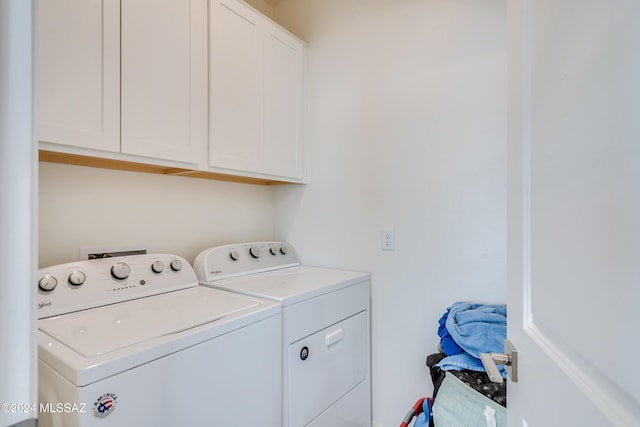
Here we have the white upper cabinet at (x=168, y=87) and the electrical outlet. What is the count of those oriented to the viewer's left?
0

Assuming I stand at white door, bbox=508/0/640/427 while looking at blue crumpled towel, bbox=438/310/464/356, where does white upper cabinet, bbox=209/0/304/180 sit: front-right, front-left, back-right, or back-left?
front-left

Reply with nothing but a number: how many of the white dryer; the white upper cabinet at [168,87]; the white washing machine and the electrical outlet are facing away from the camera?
0

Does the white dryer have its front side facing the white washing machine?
no

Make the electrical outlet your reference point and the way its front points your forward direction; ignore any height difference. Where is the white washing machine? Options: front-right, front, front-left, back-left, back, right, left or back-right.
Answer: front-right

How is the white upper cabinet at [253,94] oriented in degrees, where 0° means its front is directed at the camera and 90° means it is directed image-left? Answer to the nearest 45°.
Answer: approximately 315°

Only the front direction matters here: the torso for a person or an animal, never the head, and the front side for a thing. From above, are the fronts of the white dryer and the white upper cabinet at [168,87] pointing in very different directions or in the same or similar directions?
same or similar directions

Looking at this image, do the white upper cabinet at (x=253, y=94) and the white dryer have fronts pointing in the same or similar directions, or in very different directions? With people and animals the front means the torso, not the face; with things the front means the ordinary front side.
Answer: same or similar directions

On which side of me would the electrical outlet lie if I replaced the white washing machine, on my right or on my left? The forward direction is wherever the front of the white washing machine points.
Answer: on my left

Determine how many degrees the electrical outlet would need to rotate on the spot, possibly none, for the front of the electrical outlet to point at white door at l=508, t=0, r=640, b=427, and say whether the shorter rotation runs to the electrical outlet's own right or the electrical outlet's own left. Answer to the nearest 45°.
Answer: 0° — it already faces it

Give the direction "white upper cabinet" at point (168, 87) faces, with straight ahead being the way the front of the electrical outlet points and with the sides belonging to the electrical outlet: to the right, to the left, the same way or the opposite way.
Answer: to the left

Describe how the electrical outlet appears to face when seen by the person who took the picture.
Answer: facing the viewer

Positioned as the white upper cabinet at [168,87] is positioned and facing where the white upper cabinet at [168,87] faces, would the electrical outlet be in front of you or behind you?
in front

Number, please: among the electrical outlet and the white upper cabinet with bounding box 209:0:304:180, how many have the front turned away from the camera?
0
